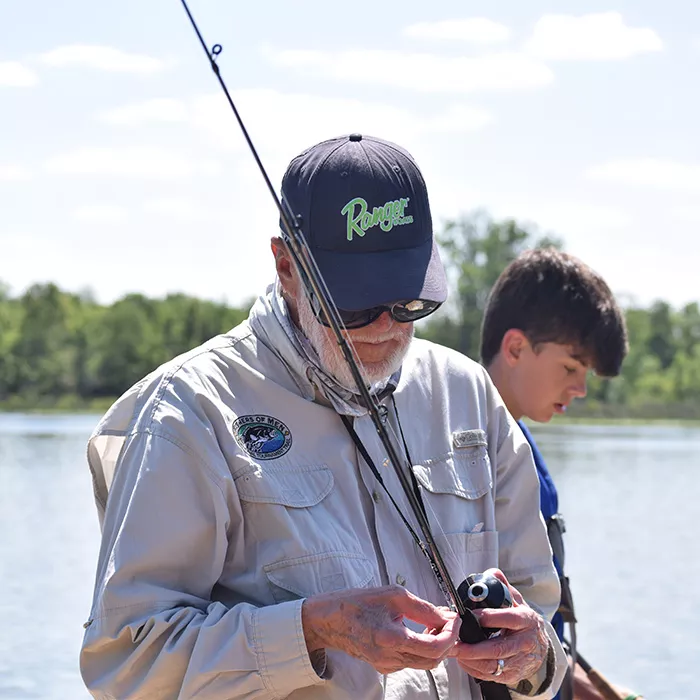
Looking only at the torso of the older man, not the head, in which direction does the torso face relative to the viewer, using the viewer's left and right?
facing the viewer and to the right of the viewer
